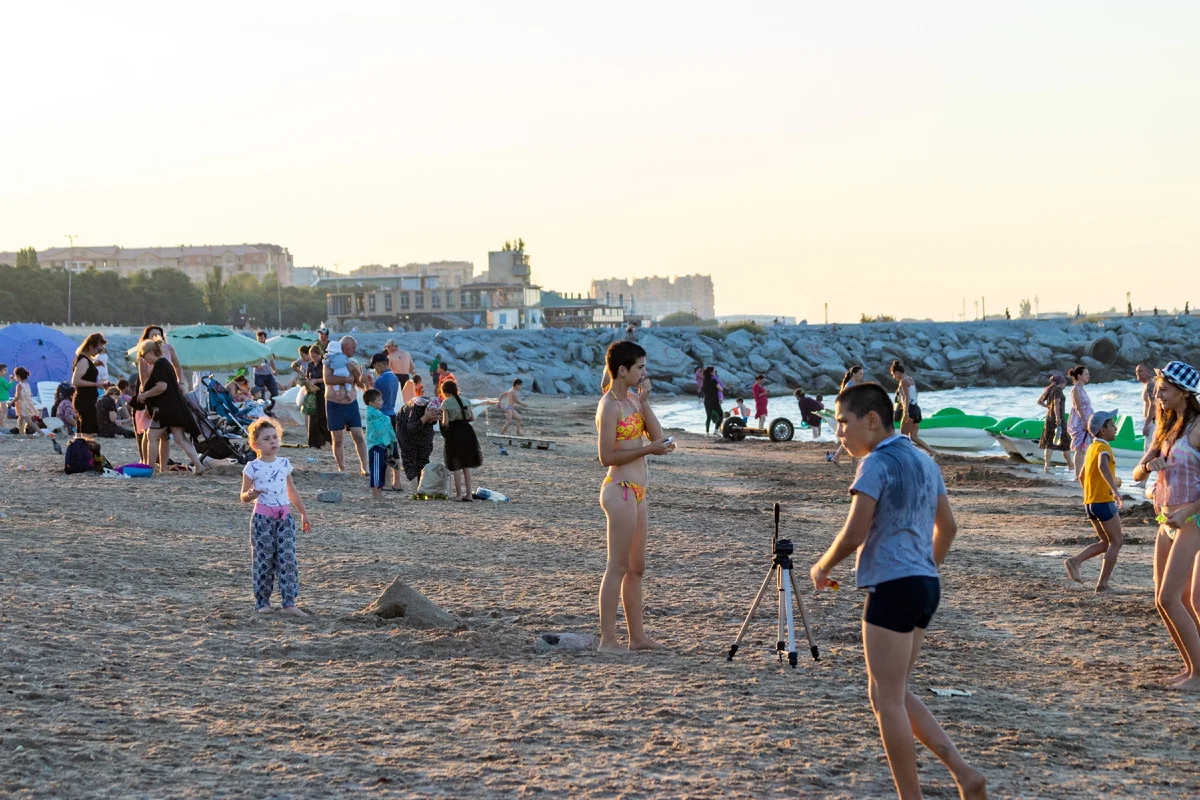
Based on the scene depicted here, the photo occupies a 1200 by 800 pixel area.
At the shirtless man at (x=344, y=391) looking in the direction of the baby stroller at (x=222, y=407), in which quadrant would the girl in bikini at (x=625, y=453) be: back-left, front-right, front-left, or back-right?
back-left

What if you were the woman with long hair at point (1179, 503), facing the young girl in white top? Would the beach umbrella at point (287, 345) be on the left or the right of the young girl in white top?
right

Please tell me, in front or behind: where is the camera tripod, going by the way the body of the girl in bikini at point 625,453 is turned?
in front
